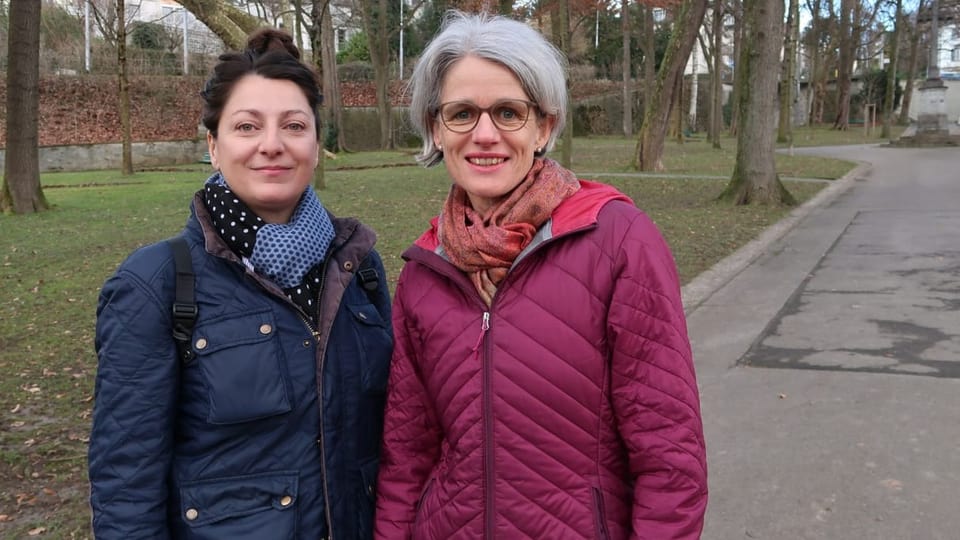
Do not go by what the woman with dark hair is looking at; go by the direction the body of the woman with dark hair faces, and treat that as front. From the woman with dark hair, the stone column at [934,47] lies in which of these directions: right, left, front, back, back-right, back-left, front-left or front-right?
left

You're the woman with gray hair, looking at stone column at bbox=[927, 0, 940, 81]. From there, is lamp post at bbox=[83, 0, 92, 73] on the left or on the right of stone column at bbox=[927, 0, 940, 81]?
left

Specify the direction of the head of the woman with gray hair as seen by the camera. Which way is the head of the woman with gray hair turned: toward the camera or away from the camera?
toward the camera

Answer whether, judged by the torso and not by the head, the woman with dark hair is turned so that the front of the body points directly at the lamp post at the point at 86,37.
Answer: no

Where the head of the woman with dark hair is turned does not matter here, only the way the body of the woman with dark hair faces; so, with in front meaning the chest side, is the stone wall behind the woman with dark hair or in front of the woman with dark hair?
behind

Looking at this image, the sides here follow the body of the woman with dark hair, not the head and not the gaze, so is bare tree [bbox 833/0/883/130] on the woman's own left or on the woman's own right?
on the woman's own left

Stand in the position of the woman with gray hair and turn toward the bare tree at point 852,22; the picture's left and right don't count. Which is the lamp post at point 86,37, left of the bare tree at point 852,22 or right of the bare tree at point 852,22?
left

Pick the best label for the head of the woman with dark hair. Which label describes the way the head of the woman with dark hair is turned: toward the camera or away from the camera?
toward the camera

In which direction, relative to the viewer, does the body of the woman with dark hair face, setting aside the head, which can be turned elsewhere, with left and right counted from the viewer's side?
facing the viewer and to the right of the viewer
